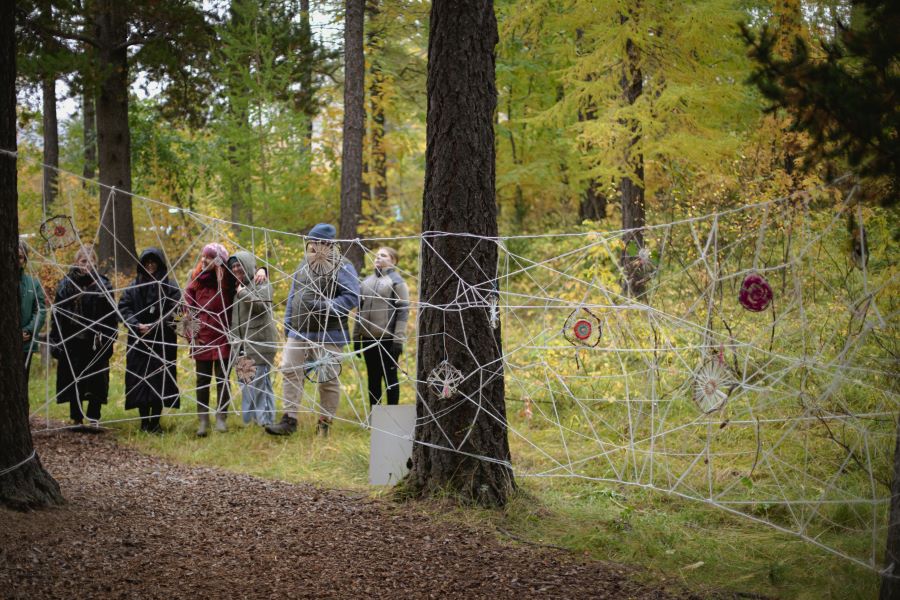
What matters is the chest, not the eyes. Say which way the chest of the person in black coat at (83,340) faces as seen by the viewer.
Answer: toward the camera

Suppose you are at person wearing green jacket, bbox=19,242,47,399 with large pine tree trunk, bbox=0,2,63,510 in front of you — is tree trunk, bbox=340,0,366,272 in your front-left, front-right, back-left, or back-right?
back-left

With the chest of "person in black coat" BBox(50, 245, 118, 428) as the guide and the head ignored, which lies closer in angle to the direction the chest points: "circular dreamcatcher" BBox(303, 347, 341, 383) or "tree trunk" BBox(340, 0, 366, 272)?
the circular dreamcatcher

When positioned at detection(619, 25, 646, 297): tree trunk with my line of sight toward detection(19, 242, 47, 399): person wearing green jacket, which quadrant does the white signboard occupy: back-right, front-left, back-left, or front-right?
front-left

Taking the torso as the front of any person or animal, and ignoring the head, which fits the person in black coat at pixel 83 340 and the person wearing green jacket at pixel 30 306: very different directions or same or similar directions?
same or similar directions

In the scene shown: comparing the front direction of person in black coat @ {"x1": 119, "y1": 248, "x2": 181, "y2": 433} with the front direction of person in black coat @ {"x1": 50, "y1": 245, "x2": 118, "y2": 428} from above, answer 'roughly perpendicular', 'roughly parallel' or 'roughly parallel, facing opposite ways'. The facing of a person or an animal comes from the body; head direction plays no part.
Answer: roughly parallel

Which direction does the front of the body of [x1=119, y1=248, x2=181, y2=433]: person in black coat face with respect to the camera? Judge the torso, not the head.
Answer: toward the camera

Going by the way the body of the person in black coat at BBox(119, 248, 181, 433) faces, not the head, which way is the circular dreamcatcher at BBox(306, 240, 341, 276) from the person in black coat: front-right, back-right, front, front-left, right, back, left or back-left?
front-left

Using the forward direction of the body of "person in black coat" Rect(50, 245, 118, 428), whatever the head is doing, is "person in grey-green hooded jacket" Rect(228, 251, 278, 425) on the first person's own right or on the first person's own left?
on the first person's own left

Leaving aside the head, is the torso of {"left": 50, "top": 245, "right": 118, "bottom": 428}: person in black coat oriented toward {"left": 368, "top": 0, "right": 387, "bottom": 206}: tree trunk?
no

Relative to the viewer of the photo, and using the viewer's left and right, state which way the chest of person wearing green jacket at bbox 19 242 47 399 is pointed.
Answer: facing the viewer

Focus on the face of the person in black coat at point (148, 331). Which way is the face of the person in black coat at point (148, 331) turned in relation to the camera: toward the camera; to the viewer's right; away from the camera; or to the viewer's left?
toward the camera

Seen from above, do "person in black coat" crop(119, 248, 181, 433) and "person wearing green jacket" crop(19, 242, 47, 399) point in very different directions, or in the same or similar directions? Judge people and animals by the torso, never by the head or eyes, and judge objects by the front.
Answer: same or similar directions

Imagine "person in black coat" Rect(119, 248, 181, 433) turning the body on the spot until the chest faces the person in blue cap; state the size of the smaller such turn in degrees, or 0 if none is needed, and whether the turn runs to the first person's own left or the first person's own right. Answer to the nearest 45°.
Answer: approximately 45° to the first person's own left

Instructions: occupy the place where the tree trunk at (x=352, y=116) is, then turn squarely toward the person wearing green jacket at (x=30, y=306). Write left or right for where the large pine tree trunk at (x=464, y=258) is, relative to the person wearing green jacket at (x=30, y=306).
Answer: left
